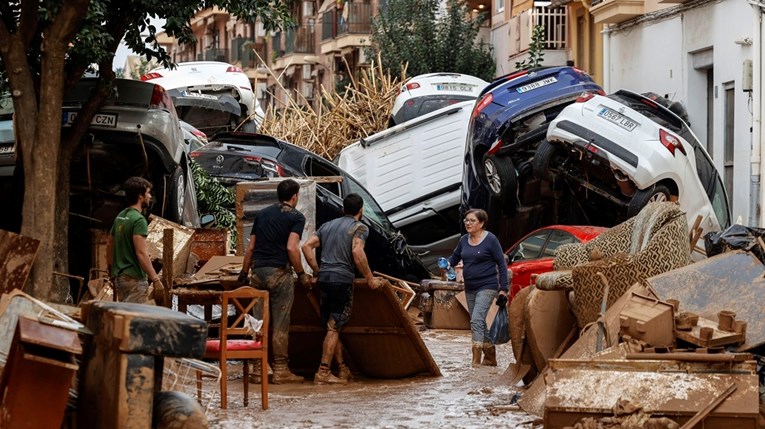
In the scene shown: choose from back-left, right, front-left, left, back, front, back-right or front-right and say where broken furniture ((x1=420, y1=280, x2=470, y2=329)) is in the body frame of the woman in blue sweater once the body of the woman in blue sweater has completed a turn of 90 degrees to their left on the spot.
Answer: back-left

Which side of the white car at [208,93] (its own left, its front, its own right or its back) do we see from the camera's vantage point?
back

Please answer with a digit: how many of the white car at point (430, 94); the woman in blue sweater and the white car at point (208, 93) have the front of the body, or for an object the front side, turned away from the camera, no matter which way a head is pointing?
2

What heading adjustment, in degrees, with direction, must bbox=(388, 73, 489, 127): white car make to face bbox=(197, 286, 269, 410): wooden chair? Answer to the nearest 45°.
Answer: approximately 180°

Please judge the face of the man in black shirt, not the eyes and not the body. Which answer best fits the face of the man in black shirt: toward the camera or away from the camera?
away from the camera

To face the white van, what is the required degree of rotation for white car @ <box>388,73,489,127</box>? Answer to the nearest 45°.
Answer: approximately 180°

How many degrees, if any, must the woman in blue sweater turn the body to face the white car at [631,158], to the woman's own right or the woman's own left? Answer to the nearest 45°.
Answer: approximately 180°
